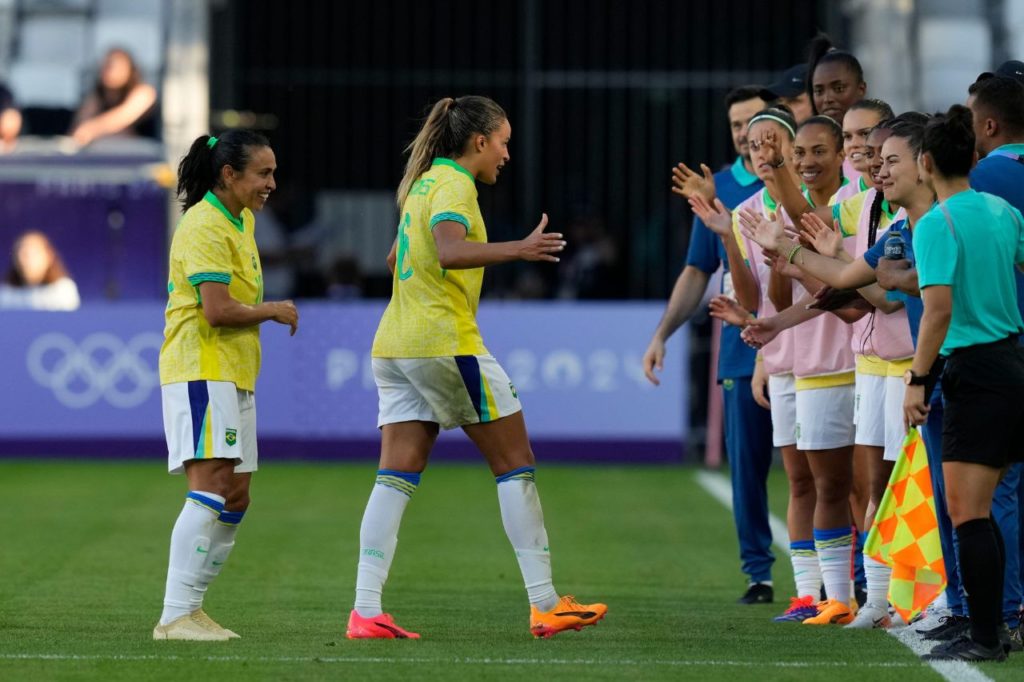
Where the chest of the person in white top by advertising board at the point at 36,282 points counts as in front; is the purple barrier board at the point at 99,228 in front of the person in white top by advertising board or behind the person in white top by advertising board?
behind

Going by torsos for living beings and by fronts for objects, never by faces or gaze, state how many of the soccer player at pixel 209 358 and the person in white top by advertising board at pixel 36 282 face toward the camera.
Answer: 1

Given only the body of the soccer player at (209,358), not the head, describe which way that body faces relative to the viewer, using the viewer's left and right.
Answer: facing to the right of the viewer

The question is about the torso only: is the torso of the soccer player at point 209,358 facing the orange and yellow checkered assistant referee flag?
yes

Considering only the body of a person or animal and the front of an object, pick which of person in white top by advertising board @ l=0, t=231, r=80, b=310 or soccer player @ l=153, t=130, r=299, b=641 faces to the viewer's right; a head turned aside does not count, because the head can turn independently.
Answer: the soccer player

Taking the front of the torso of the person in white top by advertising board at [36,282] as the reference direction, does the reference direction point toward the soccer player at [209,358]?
yes

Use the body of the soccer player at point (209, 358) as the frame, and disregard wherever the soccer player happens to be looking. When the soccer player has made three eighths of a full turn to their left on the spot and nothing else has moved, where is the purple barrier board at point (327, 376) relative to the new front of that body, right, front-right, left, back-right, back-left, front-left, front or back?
front-right

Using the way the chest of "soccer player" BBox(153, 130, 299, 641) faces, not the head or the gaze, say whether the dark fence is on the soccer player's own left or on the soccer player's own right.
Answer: on the soccer player's own left

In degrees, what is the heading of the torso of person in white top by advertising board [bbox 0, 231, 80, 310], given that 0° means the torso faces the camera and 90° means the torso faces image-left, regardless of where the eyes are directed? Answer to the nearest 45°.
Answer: approximately 0°
